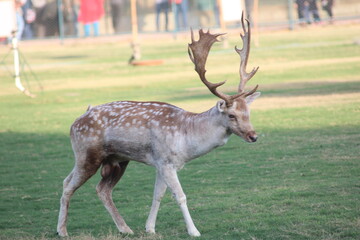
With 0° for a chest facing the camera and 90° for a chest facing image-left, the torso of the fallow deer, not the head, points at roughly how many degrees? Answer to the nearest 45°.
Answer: approximately 270°

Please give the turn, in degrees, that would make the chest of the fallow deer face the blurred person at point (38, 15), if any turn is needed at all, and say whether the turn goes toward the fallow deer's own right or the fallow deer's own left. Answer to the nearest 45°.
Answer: approximately 90° to the fallow deer's own left

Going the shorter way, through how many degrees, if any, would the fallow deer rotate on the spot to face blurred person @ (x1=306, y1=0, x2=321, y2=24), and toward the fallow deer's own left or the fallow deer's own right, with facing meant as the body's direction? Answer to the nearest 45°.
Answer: approximately 90° to the fallow deer's own left

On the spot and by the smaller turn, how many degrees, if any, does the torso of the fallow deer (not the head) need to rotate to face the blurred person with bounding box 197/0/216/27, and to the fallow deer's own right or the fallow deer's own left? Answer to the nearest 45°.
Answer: approximately 90° to the fallow deer's own left

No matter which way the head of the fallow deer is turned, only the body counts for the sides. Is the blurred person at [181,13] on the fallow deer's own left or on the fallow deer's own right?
on the fallow deer's own left

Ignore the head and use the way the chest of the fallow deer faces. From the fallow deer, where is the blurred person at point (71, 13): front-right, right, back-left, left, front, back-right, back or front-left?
left

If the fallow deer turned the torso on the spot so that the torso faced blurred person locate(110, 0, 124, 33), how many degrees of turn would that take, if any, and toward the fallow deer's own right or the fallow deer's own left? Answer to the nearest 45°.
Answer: approximately 90° to the fallow deer's own left

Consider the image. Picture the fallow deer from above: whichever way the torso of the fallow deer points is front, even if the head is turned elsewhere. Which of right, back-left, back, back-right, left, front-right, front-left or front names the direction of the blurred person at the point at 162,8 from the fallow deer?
left

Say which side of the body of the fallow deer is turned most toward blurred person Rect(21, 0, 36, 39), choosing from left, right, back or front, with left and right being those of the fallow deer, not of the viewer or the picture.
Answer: left

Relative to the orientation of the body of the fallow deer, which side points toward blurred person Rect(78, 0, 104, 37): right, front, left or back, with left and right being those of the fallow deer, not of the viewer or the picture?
left

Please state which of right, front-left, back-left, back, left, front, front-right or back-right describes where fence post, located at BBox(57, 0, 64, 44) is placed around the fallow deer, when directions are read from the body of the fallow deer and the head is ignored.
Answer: left
